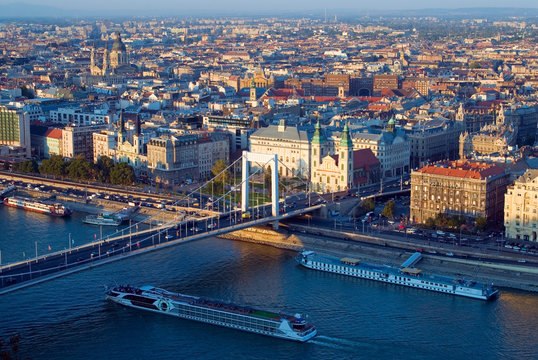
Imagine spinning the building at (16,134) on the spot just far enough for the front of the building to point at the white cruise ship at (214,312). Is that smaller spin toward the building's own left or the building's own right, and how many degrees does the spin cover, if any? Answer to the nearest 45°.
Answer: approximately 45° to the building's own left

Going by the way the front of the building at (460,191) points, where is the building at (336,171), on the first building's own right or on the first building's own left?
on the first building's own right

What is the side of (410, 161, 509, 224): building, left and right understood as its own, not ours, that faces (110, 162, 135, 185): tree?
right

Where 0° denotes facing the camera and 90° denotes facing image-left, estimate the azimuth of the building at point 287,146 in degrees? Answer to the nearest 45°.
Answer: approximately 0°

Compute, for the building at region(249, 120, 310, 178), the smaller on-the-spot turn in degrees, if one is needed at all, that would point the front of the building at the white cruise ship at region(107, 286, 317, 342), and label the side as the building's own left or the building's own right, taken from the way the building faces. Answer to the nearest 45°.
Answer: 0° — it already faces it

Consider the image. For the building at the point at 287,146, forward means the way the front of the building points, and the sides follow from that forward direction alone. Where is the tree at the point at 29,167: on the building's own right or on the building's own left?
on the building's own right

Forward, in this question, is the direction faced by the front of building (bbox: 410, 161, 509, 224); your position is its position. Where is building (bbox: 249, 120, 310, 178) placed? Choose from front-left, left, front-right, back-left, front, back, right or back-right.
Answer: right

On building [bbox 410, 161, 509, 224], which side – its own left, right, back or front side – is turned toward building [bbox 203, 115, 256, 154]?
right

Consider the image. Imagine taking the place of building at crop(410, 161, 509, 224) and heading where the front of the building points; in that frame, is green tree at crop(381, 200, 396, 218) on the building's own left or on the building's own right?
on the building's own right

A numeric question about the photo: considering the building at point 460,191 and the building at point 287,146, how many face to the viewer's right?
0

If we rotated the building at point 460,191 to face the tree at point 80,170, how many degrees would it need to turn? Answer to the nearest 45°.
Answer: approximately 45° to its right

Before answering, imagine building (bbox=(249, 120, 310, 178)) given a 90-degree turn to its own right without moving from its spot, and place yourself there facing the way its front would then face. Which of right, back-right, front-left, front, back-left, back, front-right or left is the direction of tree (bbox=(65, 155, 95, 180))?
front

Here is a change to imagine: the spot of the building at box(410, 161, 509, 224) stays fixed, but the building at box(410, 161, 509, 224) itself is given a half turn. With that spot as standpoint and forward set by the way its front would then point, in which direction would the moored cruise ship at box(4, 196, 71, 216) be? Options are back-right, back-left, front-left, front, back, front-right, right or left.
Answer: back-left

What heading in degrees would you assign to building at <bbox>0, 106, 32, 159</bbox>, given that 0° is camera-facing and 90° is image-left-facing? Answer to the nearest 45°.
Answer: approximately 45°

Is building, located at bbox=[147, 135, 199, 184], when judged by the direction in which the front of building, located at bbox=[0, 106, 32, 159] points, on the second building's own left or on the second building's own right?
on the second building's own left

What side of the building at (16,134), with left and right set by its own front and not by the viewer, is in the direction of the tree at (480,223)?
left
